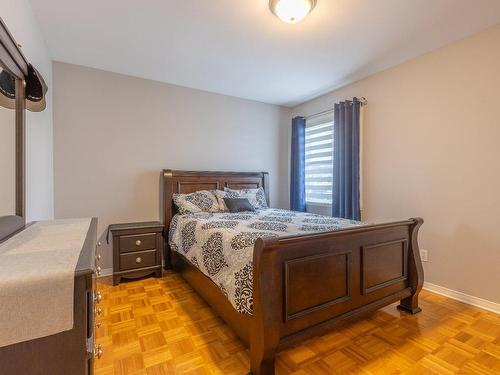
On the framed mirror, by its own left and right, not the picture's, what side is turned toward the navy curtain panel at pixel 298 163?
front

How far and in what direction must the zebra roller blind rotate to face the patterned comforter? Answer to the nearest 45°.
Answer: approximately 45° to its left

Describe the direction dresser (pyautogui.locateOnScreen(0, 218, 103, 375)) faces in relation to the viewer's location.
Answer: facing to the right of the viewer

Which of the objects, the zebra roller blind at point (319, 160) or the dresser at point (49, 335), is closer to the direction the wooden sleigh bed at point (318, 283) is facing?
the dresser

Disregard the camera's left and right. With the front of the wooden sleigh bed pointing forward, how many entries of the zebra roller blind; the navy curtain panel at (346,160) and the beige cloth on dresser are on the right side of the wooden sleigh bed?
1

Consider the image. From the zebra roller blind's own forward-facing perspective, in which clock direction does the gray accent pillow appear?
The gray accent pillow is roughly at 12 o'clock from the zebra roller blind.

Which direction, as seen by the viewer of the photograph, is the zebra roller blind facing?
facing the viewer and to the left of the viewer

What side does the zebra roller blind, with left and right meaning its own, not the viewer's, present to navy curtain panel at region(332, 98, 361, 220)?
left

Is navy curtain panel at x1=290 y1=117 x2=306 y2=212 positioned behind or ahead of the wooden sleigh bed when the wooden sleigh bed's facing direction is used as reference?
behind

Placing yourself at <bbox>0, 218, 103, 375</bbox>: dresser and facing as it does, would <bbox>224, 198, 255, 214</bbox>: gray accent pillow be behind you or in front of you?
in front

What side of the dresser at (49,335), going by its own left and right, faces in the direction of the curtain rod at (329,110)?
front

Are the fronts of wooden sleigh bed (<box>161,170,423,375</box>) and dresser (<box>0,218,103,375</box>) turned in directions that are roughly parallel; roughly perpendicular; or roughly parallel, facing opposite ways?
roughly perpendicular

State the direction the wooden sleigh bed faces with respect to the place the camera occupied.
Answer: facing the viewer and to the right of the viewer

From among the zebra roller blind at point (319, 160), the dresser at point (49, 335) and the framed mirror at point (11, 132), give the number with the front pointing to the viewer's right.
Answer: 2

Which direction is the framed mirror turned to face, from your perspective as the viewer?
facing to the right of the viewer

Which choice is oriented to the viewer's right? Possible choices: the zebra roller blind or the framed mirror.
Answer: the framed mirror

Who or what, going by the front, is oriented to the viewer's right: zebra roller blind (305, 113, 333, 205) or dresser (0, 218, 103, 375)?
the dresser
